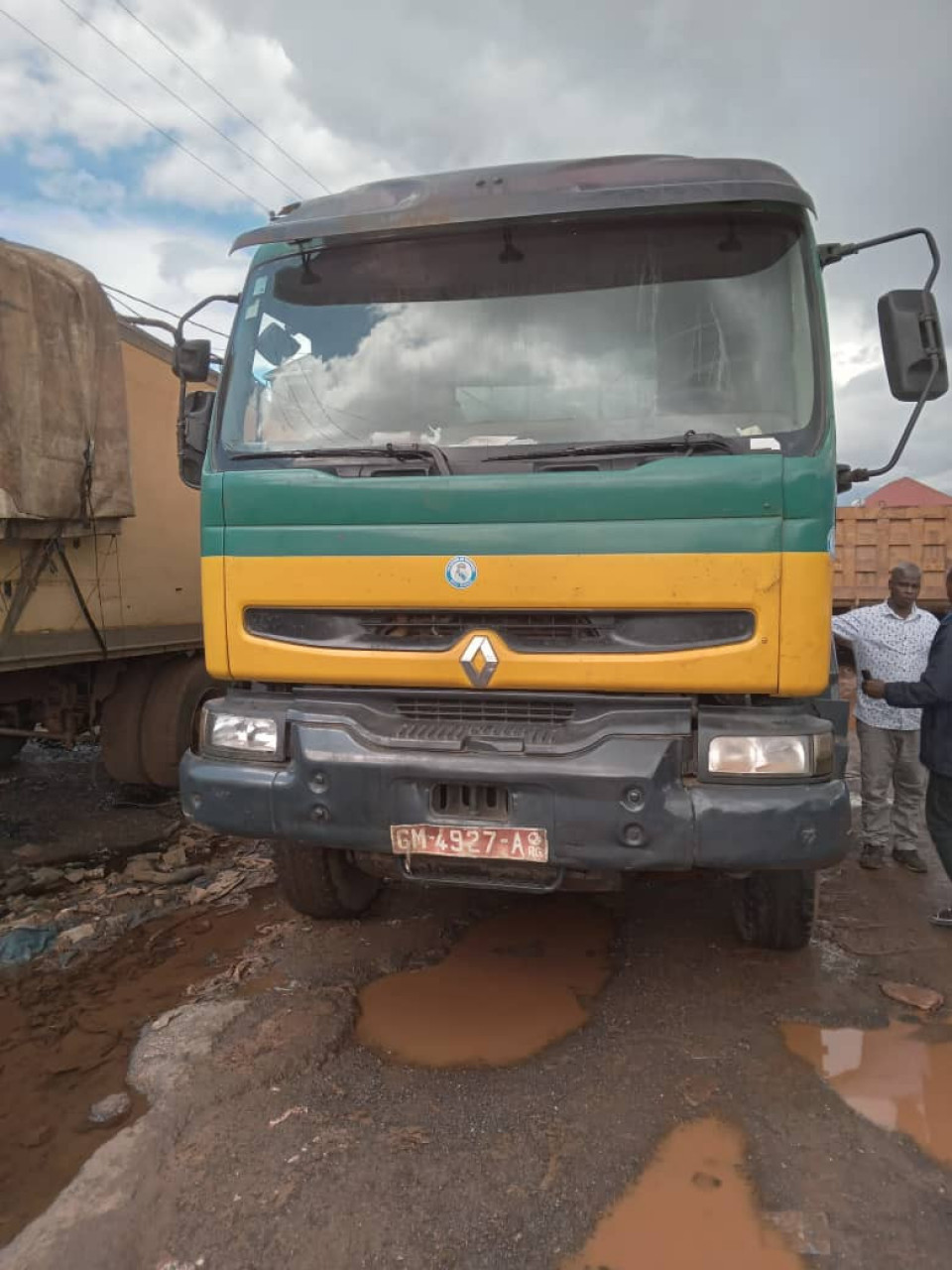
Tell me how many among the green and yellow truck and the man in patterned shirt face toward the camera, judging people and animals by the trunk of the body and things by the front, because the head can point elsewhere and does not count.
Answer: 2

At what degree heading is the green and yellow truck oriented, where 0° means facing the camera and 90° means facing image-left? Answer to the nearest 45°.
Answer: approximately 0°

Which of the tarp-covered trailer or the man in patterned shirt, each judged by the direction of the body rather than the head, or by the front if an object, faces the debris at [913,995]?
the man in patterned shirt

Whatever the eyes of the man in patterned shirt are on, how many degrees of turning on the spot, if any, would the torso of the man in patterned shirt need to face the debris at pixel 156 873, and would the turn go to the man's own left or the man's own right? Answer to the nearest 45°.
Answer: approximately 45° to the man's own right

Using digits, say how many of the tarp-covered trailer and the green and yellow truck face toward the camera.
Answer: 1

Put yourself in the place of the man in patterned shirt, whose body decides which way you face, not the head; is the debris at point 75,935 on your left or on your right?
on your right

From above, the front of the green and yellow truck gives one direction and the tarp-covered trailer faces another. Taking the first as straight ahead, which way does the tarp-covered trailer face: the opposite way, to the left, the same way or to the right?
the opposite way

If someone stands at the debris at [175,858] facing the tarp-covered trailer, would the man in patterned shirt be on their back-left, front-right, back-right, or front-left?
back-right

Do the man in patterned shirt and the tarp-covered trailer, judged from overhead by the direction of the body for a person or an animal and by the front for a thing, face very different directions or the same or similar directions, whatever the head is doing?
very different directions
